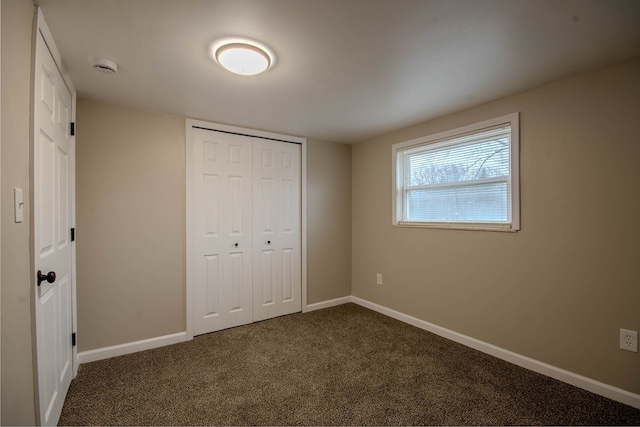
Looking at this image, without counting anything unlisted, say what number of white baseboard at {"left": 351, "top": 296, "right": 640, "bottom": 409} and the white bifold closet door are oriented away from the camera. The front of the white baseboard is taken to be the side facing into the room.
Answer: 0

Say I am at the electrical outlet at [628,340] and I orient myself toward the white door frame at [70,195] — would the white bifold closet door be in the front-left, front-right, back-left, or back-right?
front-right

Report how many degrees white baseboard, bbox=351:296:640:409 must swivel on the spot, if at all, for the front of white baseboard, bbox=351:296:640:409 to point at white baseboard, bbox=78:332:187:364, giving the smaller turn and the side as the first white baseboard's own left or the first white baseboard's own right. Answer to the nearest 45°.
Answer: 0° — it already faces it

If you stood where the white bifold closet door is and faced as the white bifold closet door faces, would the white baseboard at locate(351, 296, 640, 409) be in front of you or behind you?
in front

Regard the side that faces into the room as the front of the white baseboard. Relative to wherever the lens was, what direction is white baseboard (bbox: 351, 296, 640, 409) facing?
facing the viewer and to the left of the viewer

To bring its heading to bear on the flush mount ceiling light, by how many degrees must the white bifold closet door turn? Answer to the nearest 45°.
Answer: approximately 45° to its right

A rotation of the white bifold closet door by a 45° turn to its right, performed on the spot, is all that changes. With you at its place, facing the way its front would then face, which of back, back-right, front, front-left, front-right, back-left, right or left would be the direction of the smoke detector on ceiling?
front-right

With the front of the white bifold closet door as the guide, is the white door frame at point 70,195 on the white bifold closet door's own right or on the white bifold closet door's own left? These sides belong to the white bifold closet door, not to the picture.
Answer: on the white bifold closet door's own right

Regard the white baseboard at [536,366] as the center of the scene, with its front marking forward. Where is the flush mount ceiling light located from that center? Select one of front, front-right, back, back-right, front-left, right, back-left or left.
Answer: front

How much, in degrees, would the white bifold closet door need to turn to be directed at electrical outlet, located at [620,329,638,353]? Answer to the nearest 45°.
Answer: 0° — it already faces it

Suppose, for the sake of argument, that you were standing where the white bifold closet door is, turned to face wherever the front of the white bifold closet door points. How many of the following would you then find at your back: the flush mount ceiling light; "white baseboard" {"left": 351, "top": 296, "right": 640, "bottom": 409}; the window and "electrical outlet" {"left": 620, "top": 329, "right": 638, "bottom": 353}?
0

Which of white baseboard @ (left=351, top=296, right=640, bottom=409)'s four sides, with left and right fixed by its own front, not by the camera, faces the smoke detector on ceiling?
front

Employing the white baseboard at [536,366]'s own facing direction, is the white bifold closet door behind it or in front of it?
in front

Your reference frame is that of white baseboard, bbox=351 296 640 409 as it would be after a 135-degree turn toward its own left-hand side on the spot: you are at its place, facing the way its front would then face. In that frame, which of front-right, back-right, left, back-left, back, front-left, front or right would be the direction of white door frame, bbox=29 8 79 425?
back-right

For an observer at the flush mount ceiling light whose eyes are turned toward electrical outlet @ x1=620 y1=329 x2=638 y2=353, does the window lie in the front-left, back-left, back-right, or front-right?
front-left

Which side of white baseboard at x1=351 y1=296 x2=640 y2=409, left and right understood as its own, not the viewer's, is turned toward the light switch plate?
front

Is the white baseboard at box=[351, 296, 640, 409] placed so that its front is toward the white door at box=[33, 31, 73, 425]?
yes

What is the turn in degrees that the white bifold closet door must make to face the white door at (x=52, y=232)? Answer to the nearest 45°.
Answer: approximately 90° to its right

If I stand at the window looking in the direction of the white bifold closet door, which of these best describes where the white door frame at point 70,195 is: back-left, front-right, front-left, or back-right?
front-left

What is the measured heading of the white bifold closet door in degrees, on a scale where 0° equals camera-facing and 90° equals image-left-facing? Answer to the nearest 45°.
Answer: approximately 315°
